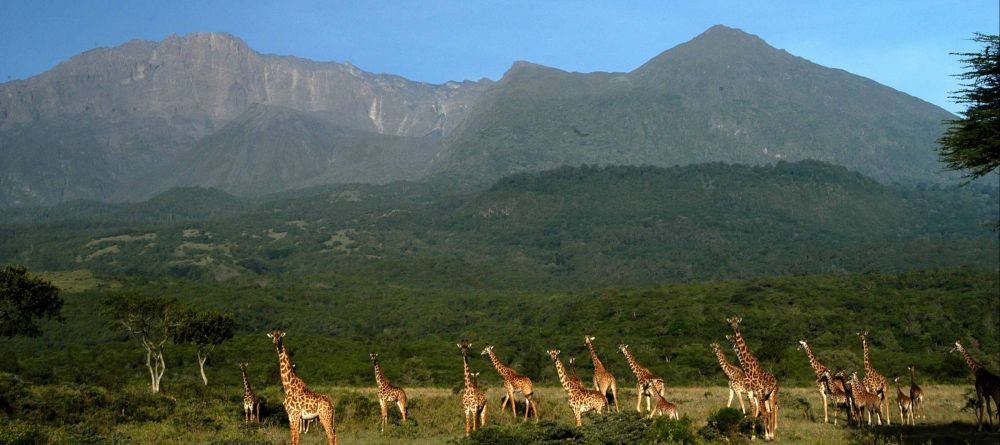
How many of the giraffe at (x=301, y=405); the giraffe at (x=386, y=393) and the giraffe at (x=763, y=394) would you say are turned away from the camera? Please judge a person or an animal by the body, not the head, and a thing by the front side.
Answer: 0

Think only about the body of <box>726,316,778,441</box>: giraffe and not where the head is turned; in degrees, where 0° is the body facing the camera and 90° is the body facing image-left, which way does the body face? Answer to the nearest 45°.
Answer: approximately 45°

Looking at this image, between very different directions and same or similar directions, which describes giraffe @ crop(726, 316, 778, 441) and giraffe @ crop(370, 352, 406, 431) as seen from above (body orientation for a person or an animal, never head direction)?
same or similar directions

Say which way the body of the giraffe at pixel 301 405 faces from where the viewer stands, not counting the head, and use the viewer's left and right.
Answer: facing the viewer and to the left of the viewer

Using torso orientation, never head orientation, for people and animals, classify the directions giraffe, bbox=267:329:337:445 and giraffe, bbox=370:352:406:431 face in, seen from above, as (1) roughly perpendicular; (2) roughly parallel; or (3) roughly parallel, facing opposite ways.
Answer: roughly parallel

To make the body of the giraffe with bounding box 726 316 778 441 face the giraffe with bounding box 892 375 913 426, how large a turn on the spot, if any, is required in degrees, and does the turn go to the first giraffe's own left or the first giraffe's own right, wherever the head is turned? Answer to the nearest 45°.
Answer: approximately 180°

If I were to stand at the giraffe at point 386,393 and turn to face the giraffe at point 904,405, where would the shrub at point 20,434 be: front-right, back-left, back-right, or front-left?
back-right

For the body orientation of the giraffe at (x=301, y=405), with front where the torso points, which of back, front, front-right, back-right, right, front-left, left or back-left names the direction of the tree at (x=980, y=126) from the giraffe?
back-left

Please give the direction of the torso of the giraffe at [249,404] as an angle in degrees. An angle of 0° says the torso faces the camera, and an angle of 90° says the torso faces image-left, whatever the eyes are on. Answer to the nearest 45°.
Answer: approximately 45°

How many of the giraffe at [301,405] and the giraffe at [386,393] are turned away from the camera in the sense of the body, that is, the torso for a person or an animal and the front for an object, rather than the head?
0

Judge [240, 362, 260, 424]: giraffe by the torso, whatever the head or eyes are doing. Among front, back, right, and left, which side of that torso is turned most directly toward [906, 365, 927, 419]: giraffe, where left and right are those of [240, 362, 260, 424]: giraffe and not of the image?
left

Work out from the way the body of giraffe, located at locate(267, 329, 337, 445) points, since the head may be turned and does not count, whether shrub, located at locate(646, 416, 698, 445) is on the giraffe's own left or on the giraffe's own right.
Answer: on the giraffe's own left

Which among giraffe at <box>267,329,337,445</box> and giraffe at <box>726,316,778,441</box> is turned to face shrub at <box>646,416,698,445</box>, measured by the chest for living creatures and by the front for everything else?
giraffe at <box>726,316,778,441</box>
